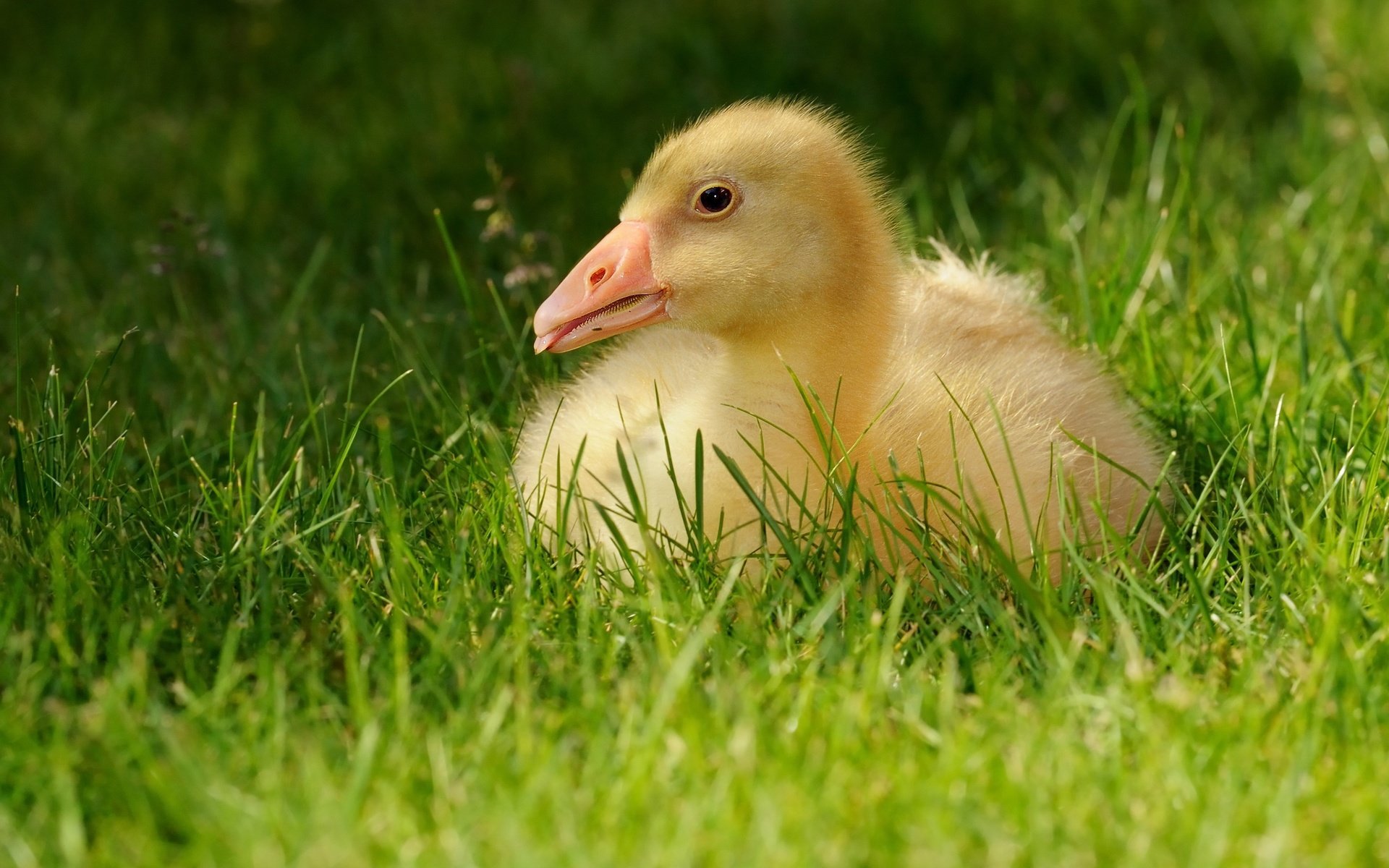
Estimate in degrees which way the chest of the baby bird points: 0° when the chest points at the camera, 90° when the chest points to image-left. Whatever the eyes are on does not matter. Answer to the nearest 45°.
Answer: approximately 45°
